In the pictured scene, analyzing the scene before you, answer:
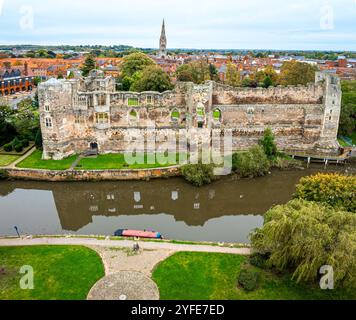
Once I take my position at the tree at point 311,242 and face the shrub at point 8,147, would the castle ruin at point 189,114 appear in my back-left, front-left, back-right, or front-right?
front-right

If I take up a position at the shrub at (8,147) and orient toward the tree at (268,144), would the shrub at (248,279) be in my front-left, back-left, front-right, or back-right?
front-right

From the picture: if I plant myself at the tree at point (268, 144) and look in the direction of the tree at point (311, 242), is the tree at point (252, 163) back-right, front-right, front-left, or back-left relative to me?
front-right
